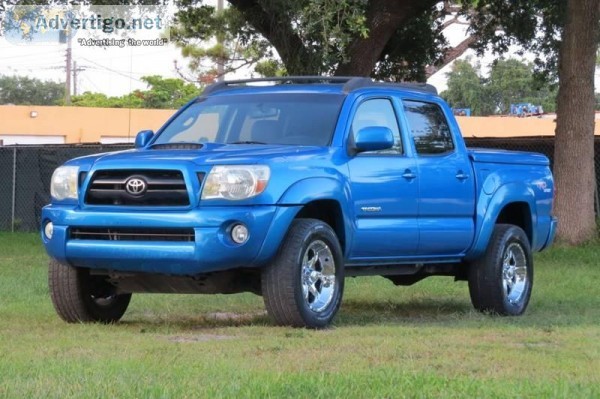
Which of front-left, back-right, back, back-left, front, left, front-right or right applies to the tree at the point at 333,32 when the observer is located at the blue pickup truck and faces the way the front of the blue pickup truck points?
back-right

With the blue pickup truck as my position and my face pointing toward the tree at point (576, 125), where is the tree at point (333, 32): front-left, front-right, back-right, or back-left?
front-left

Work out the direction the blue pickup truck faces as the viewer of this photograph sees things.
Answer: facing the viewer and to the left of the viewer

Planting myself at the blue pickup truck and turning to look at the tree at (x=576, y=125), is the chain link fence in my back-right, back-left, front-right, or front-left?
front-left

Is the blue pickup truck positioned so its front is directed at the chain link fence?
no

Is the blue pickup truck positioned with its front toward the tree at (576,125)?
no

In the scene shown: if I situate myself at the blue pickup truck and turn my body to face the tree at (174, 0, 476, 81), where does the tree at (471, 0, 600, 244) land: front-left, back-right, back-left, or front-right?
front-right
